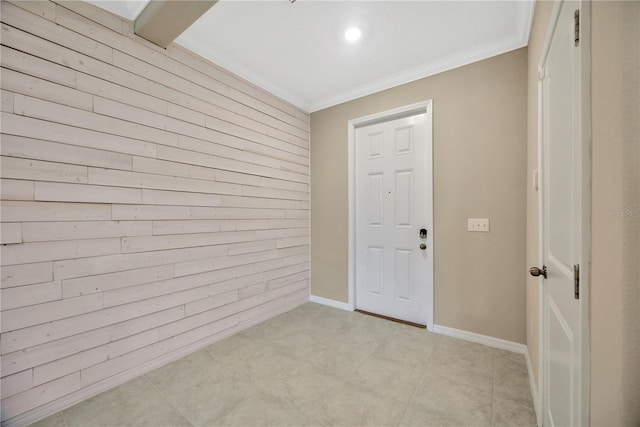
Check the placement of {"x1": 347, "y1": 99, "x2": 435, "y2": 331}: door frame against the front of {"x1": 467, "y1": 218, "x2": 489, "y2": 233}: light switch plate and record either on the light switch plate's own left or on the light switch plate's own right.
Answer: on the light switch plate's own right

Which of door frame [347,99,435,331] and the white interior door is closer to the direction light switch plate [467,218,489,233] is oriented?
the white interior door

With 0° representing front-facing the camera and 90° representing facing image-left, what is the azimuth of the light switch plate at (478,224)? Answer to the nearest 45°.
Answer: approximately 0°

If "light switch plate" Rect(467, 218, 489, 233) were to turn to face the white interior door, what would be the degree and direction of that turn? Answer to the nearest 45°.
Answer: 0° — it already faces it

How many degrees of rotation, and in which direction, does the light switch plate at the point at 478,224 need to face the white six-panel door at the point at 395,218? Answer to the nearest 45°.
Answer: approximately 90° to its right
